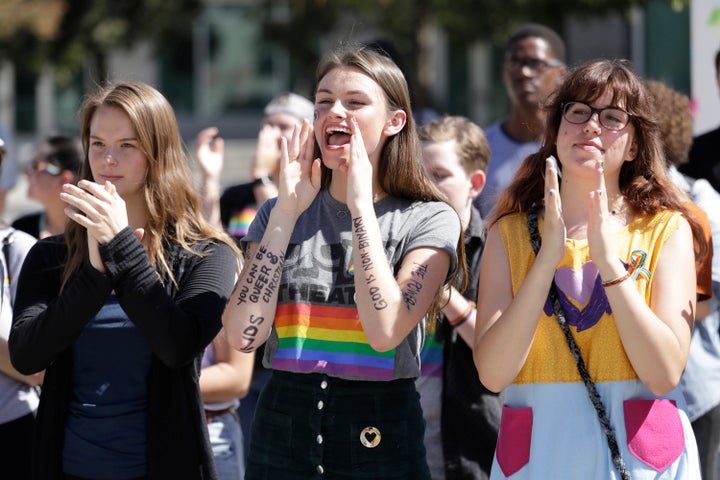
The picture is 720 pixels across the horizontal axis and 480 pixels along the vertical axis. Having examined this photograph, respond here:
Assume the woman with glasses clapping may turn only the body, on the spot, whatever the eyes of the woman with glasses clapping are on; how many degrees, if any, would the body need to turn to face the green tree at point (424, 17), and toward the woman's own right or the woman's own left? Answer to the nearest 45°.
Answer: approximately 180°

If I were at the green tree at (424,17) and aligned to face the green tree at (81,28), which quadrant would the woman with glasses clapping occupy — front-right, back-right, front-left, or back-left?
back-left

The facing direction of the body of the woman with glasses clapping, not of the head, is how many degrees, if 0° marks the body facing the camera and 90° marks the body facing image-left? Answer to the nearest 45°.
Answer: approximately 0°

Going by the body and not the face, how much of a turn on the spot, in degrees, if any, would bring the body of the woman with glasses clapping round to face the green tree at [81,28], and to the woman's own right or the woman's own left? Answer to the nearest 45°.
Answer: approximately 135° to the woman's own right
